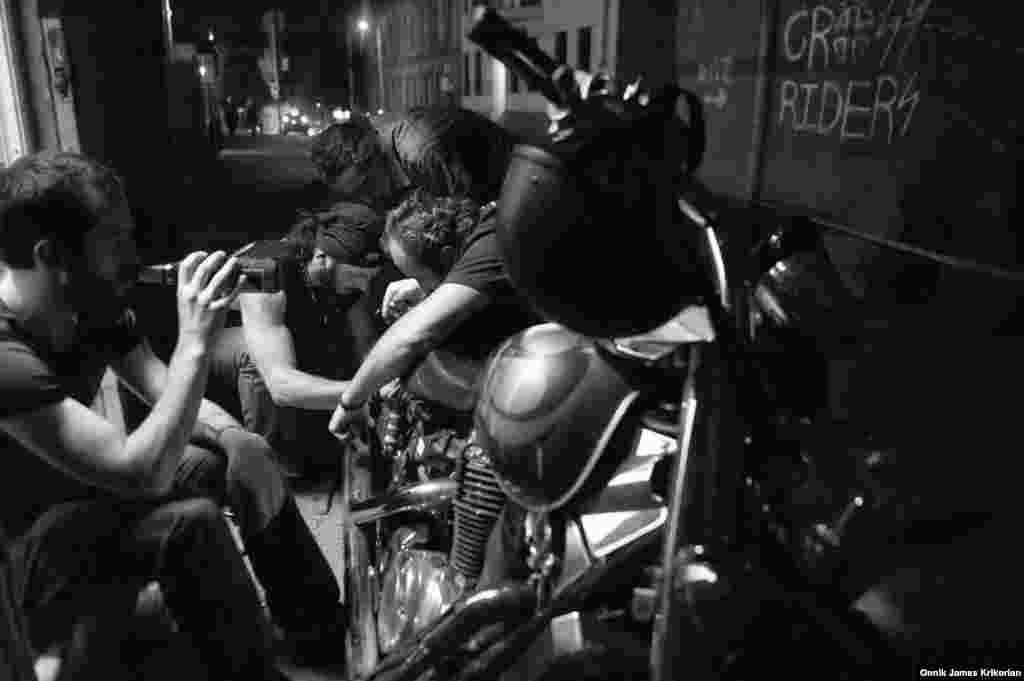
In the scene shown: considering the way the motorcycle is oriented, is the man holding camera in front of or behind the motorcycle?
behind

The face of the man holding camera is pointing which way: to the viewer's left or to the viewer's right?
to the viewer's right

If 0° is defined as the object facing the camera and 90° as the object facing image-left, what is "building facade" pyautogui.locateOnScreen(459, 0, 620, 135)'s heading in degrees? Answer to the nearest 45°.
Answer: approximately 45°

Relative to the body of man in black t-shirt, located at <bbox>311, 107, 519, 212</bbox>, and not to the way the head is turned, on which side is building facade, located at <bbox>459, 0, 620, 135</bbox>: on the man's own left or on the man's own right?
on the man's own right

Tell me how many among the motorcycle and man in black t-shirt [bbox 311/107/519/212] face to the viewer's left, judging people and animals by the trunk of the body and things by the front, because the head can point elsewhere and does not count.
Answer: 1

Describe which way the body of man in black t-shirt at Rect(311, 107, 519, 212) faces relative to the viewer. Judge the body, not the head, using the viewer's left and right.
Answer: facing to the left of the viewer

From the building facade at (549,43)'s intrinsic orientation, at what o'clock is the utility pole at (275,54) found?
The utility pole is roughly at 4 o'clock from the building facade.

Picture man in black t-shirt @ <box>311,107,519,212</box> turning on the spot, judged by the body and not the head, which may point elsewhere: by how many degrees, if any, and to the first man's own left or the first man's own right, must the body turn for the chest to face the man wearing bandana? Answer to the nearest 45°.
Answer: approximately 45° to the first man's own left

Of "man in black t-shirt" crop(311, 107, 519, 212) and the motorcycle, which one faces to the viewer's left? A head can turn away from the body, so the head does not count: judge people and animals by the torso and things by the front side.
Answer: the man in black t-shirt
